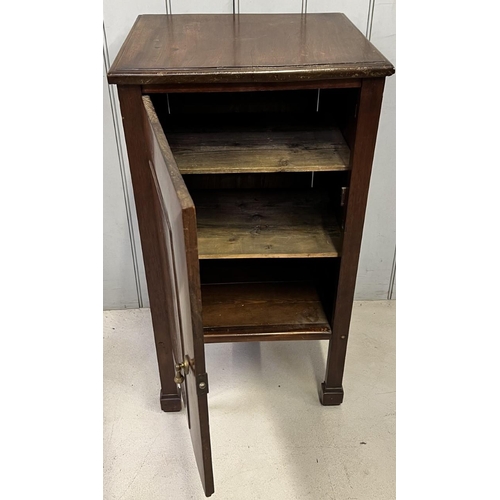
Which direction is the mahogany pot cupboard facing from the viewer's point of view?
toward the camera
